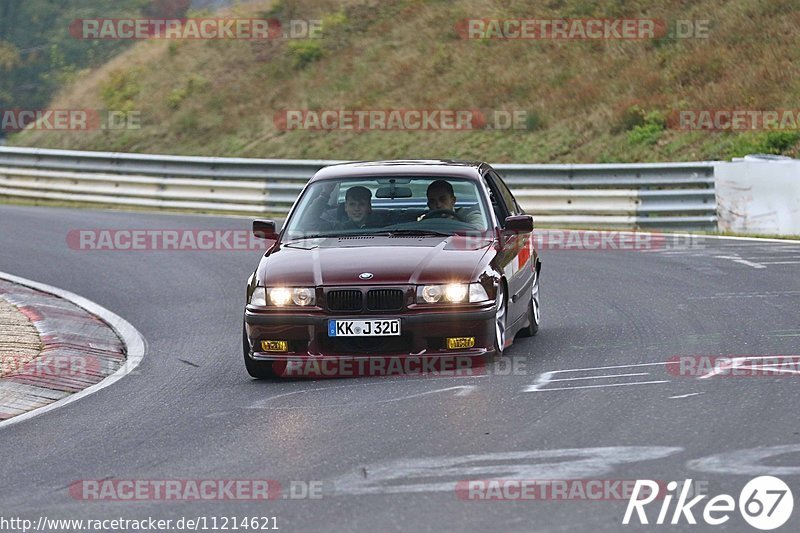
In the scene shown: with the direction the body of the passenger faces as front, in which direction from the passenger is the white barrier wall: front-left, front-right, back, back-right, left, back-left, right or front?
back-left

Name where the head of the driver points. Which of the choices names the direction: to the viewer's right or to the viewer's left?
to the viewer's left

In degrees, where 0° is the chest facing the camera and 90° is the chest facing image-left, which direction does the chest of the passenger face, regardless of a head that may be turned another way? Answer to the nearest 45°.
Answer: approximately 0°

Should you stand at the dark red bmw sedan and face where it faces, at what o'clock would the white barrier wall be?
The white barrier wall is roughly at 7 o'clock from the dark red bmw sedan.

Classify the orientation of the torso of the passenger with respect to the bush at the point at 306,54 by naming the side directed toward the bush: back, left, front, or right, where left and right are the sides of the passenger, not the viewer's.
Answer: back

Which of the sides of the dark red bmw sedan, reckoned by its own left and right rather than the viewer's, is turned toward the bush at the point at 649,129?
back

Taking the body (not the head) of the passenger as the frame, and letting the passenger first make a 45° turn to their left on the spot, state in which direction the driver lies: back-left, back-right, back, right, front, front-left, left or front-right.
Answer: front-left

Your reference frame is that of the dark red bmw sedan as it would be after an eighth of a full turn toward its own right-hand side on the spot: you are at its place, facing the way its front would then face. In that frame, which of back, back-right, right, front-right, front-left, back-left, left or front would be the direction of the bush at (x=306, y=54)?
back-right

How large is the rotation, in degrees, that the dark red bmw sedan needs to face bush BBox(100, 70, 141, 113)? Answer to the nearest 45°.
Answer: approximately 180°

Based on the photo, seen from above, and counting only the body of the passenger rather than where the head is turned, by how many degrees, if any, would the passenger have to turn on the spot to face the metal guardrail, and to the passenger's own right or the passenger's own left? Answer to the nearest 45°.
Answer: approximately 180°

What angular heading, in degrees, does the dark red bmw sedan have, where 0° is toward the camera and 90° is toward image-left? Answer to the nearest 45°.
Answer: approximately 0°

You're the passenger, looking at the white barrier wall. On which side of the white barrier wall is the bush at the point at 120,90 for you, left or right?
left
